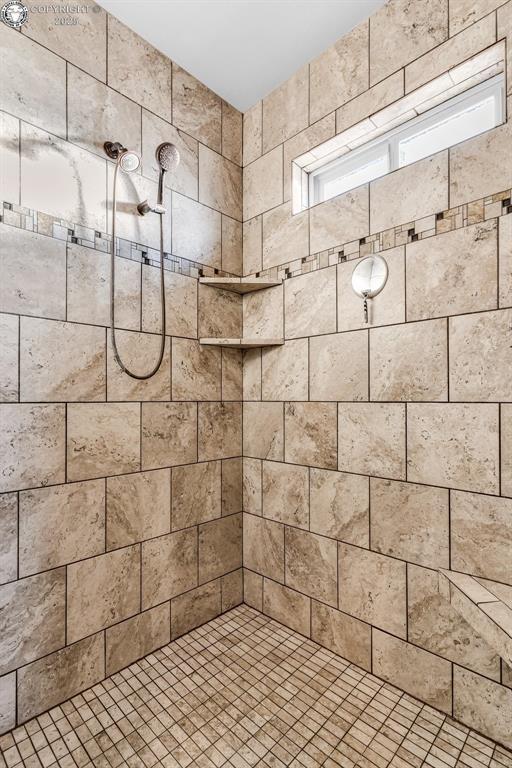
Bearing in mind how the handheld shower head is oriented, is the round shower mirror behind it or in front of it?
in front

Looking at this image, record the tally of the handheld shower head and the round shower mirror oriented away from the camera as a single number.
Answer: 0

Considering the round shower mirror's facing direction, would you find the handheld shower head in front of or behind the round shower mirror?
in front

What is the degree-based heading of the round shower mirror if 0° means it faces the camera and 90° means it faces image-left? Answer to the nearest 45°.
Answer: approximately 45°

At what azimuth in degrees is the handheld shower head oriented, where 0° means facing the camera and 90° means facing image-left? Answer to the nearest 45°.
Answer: approximately 315°
